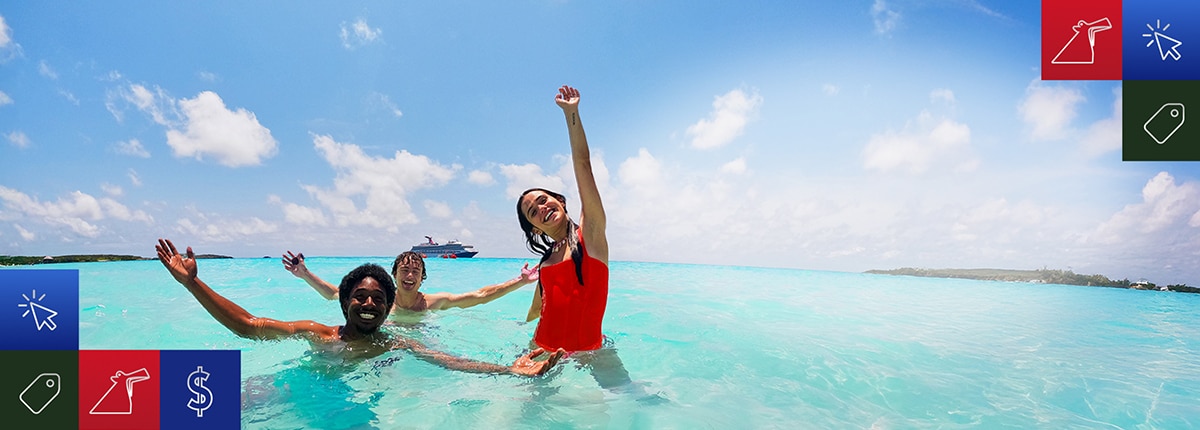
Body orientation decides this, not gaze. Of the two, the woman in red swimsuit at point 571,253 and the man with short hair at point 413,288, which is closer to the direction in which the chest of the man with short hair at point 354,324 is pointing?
the woman in red swimsuit

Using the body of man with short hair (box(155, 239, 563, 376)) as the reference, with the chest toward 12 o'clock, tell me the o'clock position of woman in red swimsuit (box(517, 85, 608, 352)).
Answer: The woman in red swimsuit is roughly at 10 o'clock from the man with short hair.

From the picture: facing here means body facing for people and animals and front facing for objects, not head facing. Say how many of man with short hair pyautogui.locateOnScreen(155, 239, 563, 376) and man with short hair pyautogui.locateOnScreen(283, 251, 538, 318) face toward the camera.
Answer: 2

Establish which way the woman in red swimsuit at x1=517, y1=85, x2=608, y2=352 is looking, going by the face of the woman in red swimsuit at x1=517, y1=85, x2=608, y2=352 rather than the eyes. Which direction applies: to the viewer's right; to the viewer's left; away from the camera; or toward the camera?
toward the camera

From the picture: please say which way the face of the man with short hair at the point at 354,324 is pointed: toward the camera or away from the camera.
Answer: toward the camera

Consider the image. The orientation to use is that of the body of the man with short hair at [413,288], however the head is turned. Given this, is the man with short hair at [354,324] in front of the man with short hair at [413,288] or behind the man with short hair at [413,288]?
in front

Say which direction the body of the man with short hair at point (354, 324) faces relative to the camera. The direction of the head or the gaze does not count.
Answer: toward the camera

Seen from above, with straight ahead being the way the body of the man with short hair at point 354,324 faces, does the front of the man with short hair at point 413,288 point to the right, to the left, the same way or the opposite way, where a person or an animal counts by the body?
the same way

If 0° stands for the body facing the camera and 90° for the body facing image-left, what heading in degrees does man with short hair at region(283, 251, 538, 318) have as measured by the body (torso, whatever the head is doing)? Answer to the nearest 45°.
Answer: approximately 0°

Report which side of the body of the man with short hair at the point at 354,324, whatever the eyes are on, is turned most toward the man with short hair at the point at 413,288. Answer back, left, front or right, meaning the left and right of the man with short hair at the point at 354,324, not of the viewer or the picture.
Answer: back
